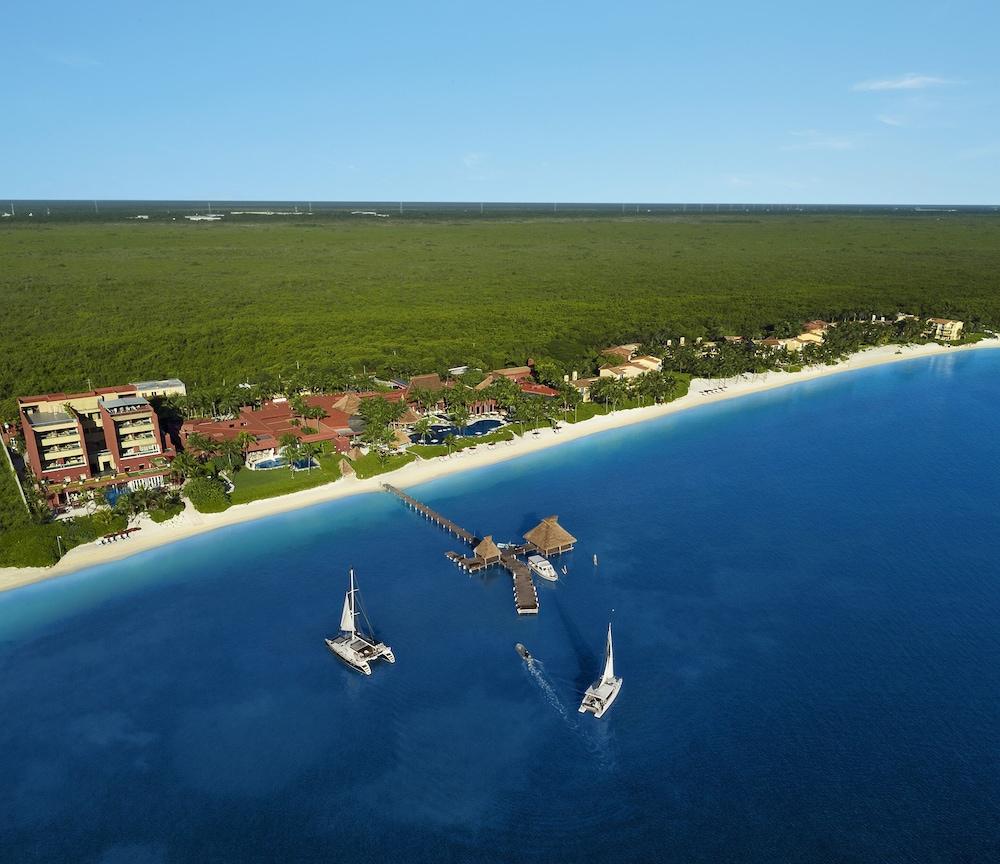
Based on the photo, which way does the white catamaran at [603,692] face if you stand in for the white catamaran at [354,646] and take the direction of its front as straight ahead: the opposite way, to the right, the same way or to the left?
to the right

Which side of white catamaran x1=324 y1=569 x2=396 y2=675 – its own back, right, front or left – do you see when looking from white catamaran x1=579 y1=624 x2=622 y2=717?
back

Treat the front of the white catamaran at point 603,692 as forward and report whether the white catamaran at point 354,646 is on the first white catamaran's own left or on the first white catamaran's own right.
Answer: on the first white catamaran's own left

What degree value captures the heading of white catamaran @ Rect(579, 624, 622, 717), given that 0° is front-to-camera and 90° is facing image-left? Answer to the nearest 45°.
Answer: approximately 225°

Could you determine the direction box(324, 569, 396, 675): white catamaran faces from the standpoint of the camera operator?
facing away from the viewer and to the left of the viewer
